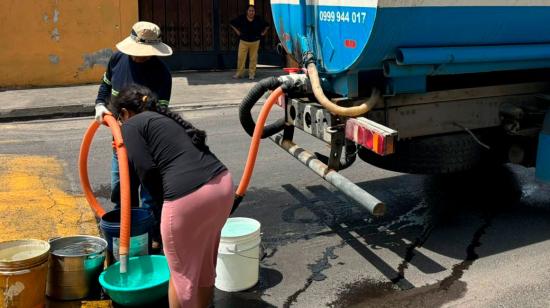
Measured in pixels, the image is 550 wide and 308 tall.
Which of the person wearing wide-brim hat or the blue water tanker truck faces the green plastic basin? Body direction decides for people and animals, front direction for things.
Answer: the person wearing wide-brim hat

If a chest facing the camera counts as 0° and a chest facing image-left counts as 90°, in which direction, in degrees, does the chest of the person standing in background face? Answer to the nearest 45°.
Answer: approximately 0°

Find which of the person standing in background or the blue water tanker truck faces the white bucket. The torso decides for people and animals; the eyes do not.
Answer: the person standing in background

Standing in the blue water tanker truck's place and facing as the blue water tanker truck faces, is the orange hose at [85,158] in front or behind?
behind

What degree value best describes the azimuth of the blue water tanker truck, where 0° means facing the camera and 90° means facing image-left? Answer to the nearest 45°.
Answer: approximately 225°

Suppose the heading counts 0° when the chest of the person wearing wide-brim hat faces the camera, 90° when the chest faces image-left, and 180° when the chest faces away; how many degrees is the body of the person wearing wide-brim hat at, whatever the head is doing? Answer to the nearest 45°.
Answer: approximately 0°

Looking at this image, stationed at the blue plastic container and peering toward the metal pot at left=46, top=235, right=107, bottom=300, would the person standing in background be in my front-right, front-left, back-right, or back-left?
back-right

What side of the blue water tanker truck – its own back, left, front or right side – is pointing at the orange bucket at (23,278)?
back

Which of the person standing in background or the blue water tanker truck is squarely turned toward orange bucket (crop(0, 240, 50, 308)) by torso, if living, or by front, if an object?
the person standing in background

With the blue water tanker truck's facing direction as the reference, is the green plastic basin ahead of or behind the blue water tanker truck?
behind
